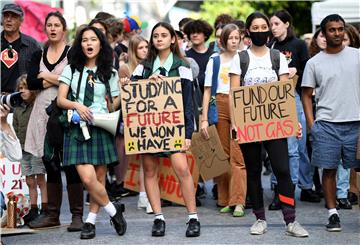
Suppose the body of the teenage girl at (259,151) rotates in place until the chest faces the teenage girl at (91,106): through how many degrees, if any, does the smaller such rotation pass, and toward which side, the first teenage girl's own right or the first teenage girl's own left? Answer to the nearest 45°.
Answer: approximately 90° to the first teenage girl's own right

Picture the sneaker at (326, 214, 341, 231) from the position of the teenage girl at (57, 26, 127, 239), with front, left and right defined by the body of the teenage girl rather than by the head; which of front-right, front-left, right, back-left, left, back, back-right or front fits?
left

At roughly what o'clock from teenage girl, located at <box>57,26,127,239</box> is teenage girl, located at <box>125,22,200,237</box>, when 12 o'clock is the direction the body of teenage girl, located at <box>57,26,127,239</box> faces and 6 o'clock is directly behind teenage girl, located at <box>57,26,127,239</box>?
teenage girl, located at <box>125,22,200,237</box> is roughly at 9 o'clock from teenage girl, located at <box>57,26,127,239</box>.

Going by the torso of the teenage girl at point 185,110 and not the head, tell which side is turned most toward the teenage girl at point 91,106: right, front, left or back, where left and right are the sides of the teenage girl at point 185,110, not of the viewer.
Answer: right

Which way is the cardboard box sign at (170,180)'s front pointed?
toward the camera

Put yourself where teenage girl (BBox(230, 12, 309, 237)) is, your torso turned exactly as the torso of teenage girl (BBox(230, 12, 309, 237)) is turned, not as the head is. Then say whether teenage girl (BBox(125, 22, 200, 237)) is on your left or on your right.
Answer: on your right

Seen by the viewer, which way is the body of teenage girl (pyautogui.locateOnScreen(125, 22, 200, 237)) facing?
toward the camera

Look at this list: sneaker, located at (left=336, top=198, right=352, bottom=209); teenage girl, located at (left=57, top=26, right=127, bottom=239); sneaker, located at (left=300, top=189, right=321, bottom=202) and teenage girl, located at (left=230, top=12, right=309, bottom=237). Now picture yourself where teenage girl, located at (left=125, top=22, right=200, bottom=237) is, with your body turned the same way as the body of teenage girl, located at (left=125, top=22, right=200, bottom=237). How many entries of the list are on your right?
1

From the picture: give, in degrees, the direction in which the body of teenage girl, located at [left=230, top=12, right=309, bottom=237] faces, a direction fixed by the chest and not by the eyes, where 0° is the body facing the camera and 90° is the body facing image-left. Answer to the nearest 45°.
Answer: approximately 0°
